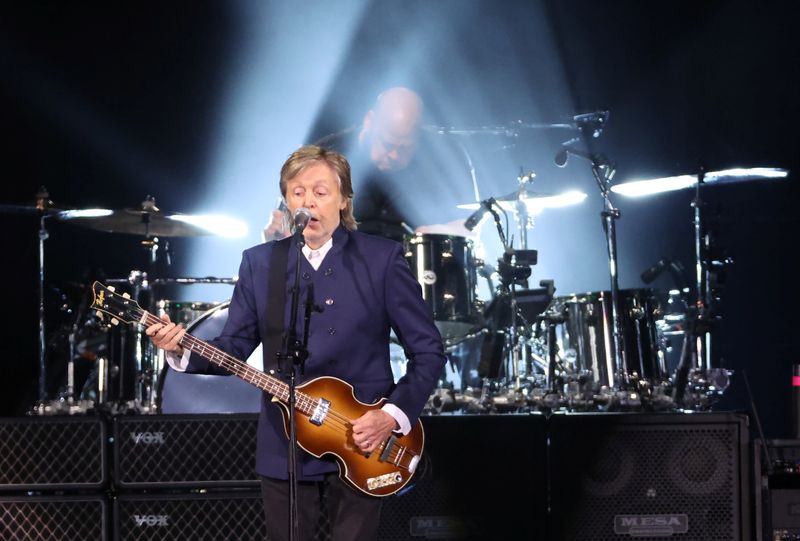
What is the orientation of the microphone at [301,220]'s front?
away from the camera

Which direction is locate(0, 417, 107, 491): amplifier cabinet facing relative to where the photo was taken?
toward the camera

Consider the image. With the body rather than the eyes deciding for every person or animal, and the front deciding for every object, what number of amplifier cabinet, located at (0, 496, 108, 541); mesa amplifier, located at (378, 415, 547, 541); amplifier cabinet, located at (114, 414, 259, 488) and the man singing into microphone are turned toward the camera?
4

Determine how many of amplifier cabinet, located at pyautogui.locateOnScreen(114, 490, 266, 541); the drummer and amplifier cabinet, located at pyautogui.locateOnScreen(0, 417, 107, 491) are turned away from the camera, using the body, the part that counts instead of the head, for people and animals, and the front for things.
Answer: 0

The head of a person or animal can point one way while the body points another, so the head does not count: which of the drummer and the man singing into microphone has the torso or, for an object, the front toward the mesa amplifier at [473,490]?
the drummer

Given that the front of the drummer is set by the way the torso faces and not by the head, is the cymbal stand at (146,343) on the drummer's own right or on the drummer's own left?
on the drummer's own right

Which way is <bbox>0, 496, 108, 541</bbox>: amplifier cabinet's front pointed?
toward the camera

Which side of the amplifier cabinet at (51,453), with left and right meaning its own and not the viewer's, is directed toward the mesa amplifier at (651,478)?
left

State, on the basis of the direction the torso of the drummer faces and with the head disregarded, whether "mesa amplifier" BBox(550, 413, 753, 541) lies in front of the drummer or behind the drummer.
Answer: in front

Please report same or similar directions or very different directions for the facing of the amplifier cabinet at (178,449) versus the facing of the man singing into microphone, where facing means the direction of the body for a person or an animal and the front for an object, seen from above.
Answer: same or similar directions

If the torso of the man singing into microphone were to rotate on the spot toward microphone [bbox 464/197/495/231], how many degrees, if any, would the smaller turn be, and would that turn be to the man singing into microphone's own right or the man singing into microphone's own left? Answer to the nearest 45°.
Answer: approximately 180°

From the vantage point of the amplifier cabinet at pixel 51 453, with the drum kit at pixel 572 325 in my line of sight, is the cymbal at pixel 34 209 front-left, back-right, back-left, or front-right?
front-left

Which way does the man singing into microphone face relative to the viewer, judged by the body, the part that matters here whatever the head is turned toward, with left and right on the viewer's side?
facing the viewer
